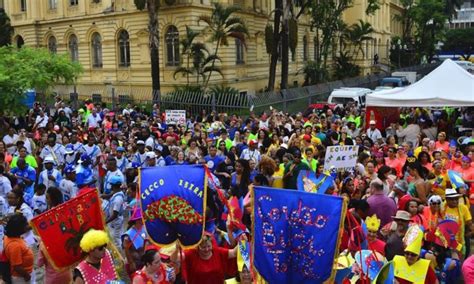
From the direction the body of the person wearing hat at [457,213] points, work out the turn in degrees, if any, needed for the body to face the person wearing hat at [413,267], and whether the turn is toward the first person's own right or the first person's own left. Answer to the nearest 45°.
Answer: approximately 45° to the first person's own left

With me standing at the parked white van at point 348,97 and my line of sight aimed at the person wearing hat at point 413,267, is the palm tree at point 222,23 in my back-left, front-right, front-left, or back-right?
back-right

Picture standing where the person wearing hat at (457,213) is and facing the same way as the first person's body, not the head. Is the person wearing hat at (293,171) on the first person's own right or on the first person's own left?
on the first person's own right

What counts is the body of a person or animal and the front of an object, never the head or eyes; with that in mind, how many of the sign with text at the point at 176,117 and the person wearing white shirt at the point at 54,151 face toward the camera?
2

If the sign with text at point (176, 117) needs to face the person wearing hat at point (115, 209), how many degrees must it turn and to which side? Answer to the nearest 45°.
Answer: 0° — it already faces them

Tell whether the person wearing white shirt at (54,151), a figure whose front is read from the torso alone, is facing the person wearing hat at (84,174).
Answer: yes

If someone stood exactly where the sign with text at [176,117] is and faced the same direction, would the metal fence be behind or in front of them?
behind

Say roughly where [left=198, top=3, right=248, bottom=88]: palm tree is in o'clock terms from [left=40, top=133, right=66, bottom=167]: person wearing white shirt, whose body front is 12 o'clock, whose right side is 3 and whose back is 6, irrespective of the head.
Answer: The palm tree is roughly at 7 o'clock from the person wearing white shirt.

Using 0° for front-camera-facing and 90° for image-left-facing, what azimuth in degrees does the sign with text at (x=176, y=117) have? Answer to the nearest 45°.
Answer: approximately 0°

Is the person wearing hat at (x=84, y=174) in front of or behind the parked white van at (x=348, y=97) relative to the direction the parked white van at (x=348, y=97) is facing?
in front

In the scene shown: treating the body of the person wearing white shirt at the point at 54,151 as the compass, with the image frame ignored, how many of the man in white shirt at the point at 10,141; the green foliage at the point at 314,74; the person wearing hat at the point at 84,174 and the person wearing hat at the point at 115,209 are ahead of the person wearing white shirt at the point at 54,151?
2

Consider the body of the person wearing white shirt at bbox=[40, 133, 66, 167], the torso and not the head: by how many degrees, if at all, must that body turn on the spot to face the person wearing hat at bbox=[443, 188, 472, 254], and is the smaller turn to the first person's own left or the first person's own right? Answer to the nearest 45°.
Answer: approximately 45° to the first person's own left
